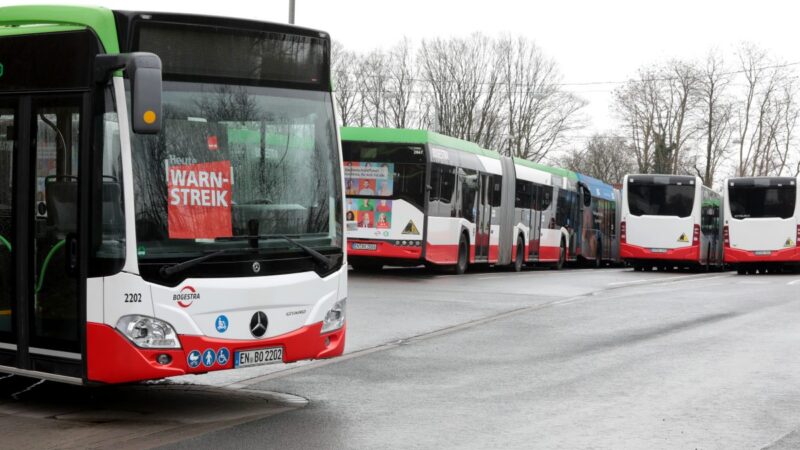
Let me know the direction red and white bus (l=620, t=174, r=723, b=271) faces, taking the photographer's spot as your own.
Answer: facing away from the viewer

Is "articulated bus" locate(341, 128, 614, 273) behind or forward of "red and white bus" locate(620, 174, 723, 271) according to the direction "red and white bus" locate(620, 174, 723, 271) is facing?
behind

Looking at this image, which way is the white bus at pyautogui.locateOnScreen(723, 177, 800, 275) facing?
away from the camera

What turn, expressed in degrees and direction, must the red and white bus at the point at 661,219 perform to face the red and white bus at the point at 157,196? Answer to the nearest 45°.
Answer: approximately 180°

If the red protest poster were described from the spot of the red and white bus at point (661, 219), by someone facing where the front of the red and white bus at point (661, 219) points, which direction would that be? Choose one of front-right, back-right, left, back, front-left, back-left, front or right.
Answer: back
